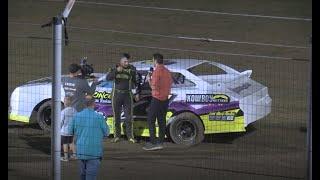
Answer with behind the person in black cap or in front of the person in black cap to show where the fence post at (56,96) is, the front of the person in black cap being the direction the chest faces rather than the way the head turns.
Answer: behind

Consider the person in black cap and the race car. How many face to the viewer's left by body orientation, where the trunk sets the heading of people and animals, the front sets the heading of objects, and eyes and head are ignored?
1

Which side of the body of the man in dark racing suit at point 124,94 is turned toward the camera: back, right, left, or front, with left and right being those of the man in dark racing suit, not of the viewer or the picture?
front

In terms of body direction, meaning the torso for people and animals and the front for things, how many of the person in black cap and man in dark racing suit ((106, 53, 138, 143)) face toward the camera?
1

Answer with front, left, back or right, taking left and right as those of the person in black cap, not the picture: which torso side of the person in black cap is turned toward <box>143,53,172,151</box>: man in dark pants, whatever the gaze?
front

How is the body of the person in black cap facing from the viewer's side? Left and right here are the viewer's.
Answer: facing away from the viewer and to the right of the viewer

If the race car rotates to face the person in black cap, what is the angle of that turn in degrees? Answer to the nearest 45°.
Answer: approximately 45° to its left

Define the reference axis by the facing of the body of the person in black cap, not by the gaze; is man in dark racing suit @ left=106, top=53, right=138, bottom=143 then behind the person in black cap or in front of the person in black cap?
in front

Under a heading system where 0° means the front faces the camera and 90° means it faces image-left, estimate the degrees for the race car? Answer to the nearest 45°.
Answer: approximately 90°

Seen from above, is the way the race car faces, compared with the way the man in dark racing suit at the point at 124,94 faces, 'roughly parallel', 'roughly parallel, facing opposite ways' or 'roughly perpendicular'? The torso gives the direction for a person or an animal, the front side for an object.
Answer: roughly perpendicular

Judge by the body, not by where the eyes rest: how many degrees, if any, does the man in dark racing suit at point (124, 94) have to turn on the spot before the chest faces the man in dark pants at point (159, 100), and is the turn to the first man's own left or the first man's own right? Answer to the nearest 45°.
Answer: approximately 90° to the first man's own left
